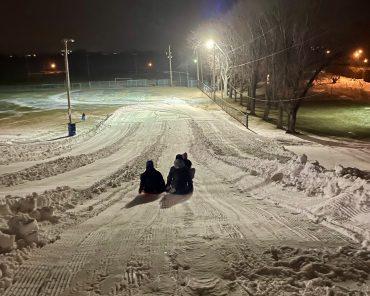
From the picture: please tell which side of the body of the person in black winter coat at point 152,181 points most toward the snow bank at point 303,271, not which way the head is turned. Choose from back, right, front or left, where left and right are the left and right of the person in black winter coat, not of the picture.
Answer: back

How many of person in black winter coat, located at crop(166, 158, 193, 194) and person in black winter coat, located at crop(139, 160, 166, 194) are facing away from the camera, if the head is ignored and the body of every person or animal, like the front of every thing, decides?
2

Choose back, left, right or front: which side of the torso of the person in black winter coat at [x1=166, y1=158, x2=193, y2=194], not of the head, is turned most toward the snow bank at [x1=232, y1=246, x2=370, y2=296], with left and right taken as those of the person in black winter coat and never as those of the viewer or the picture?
back

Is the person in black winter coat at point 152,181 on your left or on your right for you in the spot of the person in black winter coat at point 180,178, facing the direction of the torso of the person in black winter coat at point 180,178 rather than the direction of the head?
on your left

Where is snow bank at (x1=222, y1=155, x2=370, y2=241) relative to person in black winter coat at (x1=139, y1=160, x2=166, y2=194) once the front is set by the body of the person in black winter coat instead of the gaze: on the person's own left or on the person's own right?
on the person's own right

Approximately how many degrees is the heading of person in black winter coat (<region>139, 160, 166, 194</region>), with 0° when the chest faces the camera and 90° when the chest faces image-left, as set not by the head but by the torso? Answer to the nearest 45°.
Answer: approximately 180°

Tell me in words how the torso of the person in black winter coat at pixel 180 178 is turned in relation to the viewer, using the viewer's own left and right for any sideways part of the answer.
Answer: facing away from the viewer

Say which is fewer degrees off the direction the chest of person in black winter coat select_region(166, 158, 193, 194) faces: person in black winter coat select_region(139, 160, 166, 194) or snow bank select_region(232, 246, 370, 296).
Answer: the person in black winter coat

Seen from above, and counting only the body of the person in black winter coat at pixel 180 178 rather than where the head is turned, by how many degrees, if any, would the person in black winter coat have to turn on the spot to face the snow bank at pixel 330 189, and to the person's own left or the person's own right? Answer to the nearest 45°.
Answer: approximately 135° to the person's own right

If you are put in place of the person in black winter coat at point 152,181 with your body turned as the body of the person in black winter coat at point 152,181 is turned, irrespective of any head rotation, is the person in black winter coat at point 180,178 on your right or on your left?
on your right
